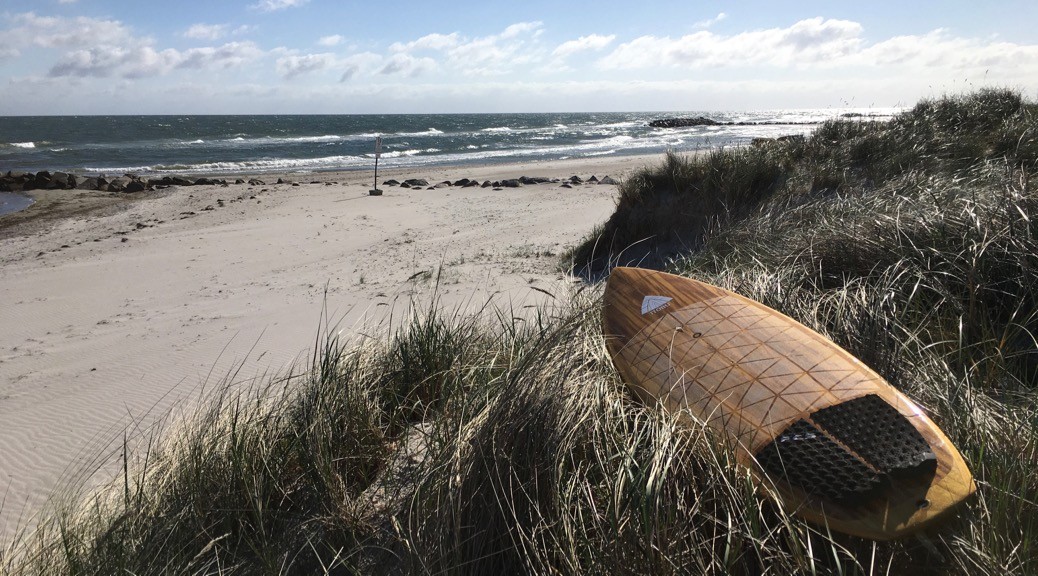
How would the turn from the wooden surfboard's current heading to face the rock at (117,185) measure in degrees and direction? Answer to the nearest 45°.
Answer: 0° — it already faces it

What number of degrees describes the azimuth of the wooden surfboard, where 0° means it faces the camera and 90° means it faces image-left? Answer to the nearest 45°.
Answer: approximately 135°

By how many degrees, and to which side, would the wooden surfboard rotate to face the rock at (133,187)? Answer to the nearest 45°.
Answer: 0° — it already faces it

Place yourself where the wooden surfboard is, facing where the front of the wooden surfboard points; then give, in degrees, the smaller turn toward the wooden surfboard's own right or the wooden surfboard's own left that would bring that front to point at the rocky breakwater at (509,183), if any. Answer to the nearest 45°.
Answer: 0° — it already faces it
